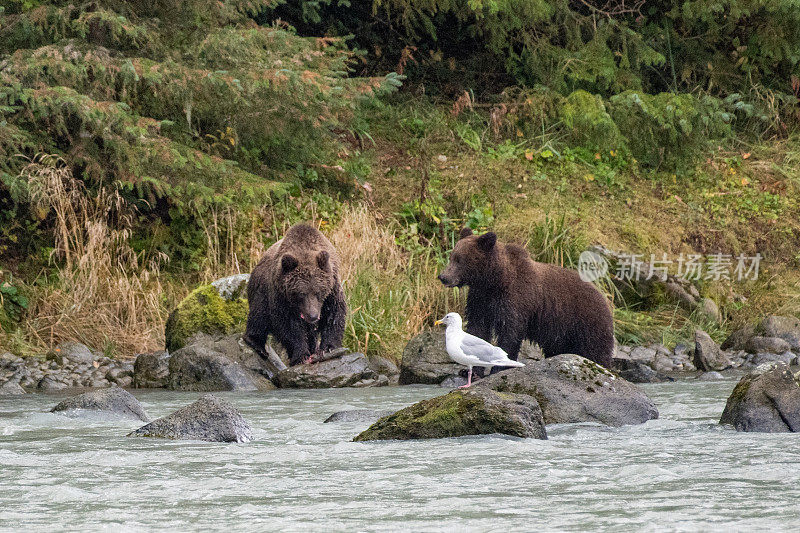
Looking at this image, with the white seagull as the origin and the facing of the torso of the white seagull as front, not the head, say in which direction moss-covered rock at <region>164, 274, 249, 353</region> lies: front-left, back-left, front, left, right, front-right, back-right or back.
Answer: front-right

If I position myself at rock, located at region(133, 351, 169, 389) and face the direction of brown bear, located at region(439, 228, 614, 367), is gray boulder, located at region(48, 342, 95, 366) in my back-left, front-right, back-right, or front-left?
back-left

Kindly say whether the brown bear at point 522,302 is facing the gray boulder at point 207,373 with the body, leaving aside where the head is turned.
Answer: yes

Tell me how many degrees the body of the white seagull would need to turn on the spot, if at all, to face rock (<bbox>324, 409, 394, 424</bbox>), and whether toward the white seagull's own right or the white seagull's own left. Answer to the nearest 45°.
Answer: approximately 45° to the white seagull's own left

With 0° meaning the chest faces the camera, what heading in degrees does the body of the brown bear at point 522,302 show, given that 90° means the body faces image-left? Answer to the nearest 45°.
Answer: approximately 90°

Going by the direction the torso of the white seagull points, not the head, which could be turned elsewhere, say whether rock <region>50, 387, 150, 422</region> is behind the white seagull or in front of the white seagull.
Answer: in front

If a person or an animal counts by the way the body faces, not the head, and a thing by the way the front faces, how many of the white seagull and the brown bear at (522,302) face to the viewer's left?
2

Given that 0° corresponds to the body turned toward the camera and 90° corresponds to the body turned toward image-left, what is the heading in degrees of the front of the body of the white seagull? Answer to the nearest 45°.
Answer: approximately 90°

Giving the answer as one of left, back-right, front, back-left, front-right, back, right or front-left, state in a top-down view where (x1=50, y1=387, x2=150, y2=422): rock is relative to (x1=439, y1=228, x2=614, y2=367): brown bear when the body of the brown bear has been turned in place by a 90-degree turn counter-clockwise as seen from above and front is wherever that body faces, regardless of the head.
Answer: front-right

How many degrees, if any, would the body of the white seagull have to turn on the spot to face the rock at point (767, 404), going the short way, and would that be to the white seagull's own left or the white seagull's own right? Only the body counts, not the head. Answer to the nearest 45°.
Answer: approximately 135° to the white seagull's own left

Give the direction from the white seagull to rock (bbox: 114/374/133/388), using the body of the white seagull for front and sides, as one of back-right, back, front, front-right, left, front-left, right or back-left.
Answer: front-right

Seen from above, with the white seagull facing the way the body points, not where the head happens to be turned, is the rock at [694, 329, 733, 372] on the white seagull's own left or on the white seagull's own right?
on the white seagull's own right

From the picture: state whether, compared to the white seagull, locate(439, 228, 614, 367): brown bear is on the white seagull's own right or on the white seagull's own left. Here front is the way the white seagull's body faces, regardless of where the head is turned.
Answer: on the white seagull's own right
